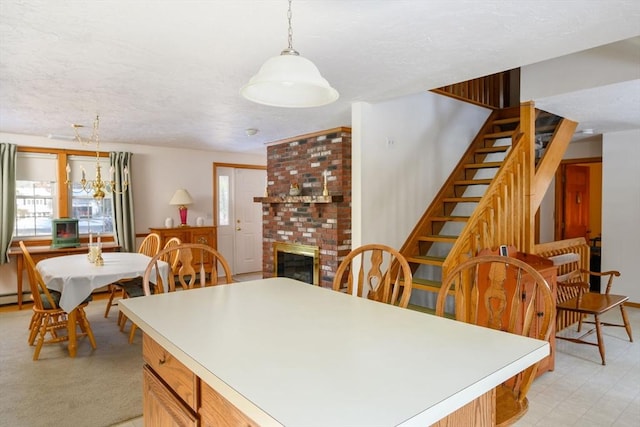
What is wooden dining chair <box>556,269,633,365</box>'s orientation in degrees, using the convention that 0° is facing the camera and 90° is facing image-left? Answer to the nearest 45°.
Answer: approximately 315°

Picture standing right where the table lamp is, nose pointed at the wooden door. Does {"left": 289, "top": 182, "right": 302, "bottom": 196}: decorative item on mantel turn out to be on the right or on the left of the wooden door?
right

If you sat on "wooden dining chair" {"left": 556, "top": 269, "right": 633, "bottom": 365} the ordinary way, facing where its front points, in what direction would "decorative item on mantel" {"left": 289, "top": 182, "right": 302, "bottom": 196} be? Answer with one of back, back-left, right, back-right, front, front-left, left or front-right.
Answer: back-right

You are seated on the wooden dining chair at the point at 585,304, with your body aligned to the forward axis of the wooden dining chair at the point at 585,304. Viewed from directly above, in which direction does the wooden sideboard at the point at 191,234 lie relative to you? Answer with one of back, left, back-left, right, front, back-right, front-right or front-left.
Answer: back-right

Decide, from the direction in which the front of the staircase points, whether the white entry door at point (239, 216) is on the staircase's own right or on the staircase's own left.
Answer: on the staircase's own right

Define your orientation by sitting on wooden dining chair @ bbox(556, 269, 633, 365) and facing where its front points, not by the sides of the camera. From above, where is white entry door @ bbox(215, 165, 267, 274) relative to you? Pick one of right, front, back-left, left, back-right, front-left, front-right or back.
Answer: back-right

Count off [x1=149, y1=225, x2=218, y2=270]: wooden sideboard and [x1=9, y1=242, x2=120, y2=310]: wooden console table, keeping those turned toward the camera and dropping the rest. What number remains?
2

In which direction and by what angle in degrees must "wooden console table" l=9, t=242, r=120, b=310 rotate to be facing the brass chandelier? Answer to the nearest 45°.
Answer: approximately 45° to its left

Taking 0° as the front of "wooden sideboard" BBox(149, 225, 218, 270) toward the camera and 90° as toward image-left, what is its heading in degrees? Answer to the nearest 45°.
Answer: approximately 0°
